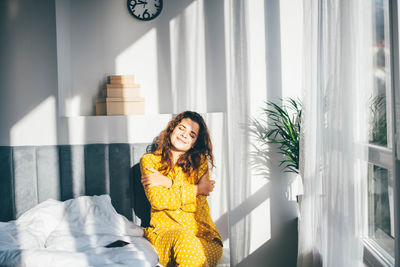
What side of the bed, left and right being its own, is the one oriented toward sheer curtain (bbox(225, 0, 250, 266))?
left

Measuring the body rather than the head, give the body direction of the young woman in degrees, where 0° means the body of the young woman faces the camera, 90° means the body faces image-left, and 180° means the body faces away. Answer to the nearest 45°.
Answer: approximately 0°

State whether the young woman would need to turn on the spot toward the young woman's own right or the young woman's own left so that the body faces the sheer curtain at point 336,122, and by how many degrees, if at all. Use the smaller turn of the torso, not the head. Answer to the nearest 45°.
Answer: approximately 45° to the young woman's own left

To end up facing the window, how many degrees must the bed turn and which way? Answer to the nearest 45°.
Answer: approximately 45° to its left

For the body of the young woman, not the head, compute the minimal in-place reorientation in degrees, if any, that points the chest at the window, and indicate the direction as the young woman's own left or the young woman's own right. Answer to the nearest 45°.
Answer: approximately 45° to the young woman's own left
